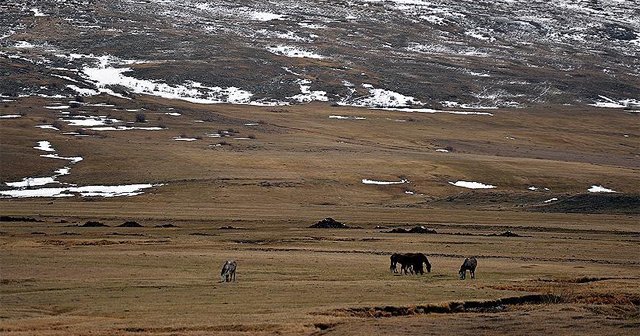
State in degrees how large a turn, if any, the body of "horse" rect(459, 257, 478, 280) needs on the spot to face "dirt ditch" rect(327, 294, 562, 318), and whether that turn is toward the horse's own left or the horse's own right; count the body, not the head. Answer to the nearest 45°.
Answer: approximately 45° to the horse's own left

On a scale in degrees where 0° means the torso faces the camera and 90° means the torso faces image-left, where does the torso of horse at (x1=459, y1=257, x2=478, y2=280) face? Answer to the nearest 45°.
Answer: approximately 45°

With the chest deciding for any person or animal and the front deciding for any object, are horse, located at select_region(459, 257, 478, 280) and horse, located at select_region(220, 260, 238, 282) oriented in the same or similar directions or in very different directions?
same or similar directions

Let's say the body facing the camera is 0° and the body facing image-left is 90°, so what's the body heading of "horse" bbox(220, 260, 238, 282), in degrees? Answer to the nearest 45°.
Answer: approximately 45°

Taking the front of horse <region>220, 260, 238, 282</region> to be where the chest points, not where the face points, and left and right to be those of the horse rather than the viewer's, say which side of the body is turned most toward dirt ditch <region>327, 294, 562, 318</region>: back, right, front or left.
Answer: left

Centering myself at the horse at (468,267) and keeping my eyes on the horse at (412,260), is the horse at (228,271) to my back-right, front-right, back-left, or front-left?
front-left

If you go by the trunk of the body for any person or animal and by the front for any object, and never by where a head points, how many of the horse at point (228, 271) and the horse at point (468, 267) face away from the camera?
0

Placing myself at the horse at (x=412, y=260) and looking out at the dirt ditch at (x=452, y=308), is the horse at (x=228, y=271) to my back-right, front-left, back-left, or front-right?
front-right

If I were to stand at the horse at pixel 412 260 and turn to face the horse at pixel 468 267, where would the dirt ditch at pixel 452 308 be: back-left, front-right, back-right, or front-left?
front-right

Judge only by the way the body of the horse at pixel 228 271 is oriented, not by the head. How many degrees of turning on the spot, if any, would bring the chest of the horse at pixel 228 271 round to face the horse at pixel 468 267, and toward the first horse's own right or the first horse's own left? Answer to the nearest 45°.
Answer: approximately 135° to the first horse's own left

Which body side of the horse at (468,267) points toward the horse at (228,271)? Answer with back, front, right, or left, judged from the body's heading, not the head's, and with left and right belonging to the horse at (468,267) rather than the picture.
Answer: front
